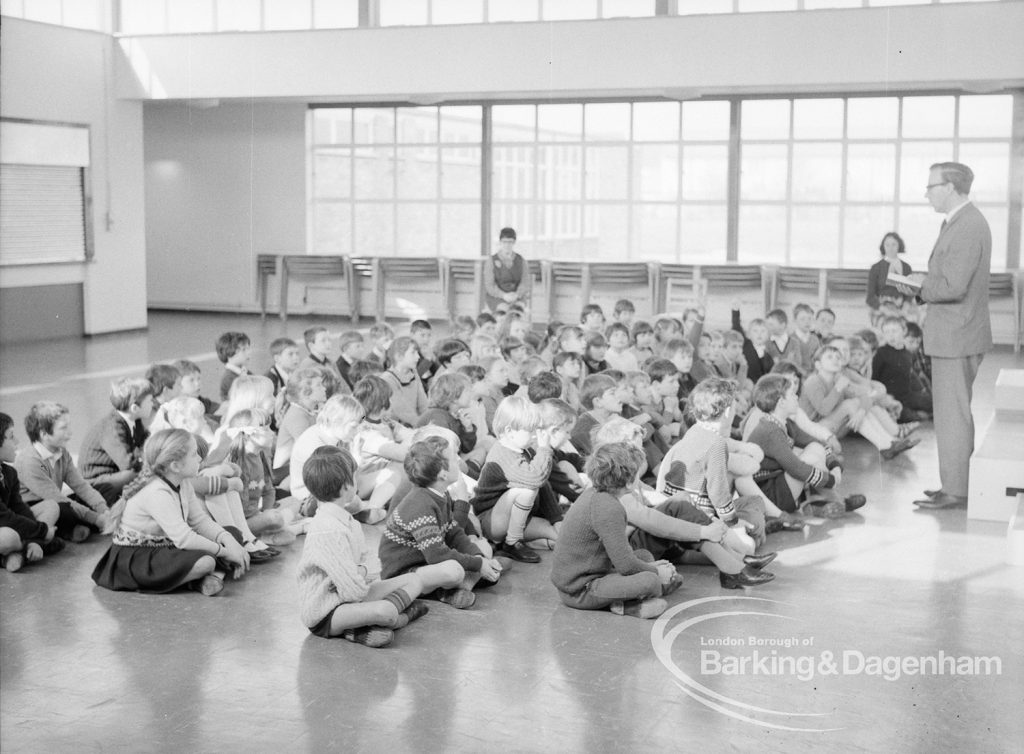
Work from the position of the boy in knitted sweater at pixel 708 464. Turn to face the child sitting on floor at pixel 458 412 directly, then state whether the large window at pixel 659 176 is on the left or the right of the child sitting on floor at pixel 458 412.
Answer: right

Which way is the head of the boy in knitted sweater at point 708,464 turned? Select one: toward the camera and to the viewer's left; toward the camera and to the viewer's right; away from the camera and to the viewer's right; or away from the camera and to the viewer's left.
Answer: away from the camera and to the viewer's right

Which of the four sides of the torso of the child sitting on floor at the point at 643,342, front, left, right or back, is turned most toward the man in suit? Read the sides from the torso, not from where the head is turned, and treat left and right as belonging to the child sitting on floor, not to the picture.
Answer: front

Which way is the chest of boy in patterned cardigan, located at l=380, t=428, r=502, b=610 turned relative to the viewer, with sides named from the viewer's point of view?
facing to the right of the viewer

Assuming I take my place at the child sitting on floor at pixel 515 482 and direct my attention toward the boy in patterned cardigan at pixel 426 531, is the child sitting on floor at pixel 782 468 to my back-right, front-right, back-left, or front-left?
back-left

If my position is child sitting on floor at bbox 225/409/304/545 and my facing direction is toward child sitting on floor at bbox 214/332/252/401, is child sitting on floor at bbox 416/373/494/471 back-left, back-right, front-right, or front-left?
front-right

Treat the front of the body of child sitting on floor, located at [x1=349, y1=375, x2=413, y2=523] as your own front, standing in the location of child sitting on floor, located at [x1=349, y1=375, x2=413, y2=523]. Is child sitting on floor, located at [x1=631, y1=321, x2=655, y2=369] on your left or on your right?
on your left

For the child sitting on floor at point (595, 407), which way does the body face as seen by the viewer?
to the viewer's right

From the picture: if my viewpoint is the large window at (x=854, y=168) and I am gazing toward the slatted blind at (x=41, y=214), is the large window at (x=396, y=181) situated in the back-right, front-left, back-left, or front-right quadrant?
front-right

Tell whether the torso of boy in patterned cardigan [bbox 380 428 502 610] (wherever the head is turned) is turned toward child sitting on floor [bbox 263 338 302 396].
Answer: no

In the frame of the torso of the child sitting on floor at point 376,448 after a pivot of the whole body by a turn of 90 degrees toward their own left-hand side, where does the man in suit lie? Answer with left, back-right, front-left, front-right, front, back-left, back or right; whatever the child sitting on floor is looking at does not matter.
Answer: right

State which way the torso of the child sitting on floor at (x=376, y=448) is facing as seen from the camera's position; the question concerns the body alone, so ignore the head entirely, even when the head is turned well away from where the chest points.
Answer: to the viewer's right

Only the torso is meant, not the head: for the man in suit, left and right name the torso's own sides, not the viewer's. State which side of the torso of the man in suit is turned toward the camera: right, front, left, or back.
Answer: left

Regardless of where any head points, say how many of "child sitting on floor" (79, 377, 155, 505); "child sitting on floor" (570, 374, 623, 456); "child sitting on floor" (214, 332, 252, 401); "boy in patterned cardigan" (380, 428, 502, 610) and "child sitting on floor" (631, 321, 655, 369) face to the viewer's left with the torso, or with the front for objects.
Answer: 0

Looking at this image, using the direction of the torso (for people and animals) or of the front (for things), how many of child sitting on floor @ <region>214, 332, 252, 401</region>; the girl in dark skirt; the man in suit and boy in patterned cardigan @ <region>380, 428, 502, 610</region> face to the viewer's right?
3

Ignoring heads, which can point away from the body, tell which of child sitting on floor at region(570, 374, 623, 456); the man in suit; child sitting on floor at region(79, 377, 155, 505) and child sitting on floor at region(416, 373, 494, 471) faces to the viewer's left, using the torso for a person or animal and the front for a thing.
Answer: the man in suit

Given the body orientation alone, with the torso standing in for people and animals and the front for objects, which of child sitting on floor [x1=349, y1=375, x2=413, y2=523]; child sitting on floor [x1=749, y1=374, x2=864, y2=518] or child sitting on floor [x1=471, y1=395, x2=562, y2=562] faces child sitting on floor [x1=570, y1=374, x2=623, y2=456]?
child sitting on floor [x1=349, y1=375, x2=413, y2=523]

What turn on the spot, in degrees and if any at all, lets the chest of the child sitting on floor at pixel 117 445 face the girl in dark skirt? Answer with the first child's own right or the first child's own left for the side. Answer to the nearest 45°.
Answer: approximately 90° to the first child's own right

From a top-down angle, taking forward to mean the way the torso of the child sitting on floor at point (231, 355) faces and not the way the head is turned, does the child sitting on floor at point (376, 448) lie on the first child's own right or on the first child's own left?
on the first child's own right

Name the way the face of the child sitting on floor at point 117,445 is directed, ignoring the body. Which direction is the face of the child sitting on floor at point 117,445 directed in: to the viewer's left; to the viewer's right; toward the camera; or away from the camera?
to the viewer's right

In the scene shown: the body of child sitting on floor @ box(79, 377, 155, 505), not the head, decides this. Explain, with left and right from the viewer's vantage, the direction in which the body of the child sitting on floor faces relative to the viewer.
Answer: facing to the right of the viewer
